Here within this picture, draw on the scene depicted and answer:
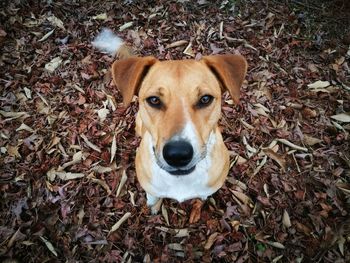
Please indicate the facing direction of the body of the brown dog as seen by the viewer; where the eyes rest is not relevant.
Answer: toward the camera

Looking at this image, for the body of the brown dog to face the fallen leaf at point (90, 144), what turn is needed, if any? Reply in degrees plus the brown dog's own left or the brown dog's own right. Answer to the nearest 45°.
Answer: approximately 135° to the brown dog's own right

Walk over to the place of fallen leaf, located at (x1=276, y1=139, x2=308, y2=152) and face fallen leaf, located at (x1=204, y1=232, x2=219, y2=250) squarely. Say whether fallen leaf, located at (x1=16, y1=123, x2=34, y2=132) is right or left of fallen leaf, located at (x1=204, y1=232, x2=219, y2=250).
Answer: right

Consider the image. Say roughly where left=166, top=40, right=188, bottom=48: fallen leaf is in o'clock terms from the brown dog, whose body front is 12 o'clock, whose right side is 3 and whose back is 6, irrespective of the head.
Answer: The fallen leaf is roughly at 6 o'clock from the brown dog.

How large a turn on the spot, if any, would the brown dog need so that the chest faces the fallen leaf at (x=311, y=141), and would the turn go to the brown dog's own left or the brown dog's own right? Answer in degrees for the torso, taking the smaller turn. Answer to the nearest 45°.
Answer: approximately 135° to the brown dog's own left

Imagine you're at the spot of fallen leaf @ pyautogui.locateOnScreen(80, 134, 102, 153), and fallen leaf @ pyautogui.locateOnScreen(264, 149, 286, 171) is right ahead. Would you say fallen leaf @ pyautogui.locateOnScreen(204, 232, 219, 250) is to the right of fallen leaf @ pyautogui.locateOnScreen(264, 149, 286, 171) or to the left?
right

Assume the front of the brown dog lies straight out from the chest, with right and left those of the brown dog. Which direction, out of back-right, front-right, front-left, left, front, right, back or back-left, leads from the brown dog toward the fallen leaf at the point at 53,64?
back-right

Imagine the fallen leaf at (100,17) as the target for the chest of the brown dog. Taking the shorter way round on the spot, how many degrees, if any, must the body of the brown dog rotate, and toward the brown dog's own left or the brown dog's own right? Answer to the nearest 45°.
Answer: approximately 180°

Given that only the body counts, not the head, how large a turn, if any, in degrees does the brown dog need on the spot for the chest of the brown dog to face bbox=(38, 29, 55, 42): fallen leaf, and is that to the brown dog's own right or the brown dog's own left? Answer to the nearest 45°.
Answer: approximately 135° to the brown dog's own right

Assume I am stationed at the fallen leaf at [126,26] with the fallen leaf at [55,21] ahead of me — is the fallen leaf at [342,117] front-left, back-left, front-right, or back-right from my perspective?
back-left

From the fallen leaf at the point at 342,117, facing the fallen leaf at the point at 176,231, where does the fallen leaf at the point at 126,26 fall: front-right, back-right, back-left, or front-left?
front-right
